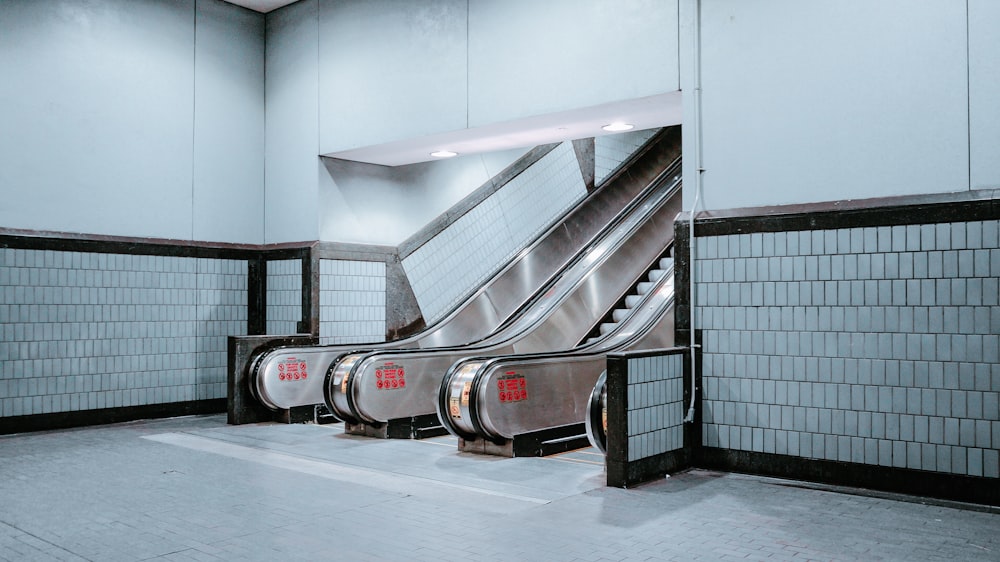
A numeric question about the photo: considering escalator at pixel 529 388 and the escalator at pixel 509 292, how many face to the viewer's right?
0

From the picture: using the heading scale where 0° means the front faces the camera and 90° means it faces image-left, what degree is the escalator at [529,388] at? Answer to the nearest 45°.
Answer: approximately 45°

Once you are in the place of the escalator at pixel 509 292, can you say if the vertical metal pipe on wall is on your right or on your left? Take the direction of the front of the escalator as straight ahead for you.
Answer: on your left

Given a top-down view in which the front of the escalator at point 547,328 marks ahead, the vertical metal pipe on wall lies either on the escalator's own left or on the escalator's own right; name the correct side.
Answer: on the escalator's own left

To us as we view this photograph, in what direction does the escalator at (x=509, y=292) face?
facing the viewer and to the left of the viewer

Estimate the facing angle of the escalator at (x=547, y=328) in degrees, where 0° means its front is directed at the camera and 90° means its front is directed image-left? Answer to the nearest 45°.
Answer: approximately 45°
